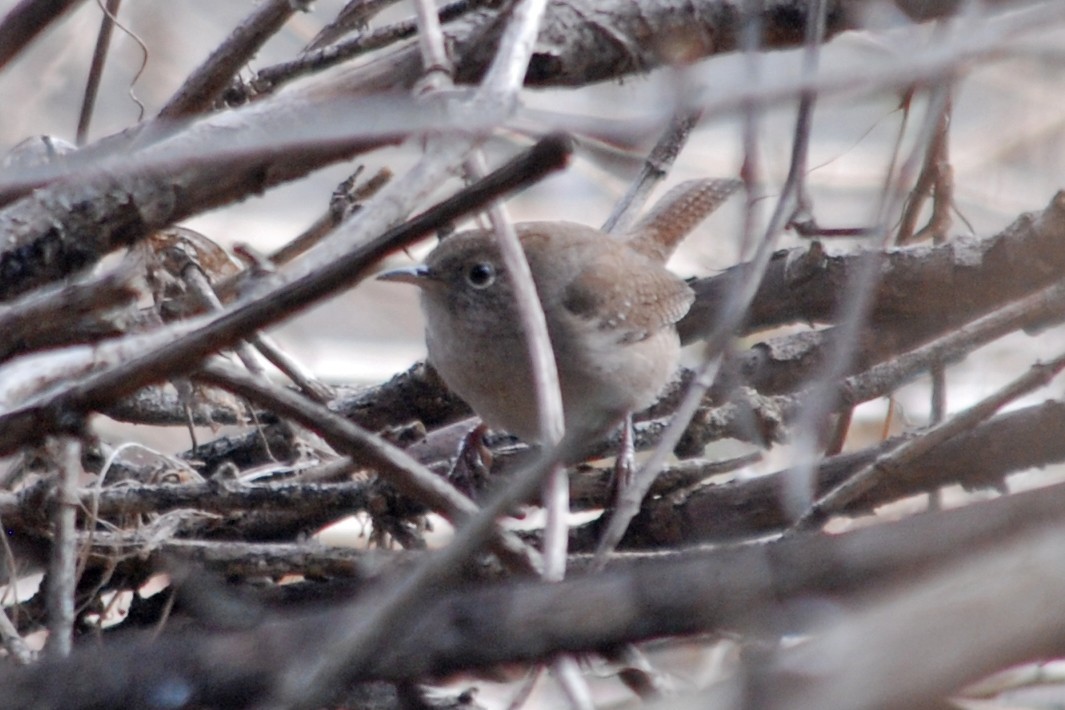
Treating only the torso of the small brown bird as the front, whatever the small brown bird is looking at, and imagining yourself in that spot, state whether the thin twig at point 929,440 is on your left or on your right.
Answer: on your left

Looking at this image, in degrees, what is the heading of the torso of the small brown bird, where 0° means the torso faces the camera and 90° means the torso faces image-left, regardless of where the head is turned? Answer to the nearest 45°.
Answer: approximately 90°
